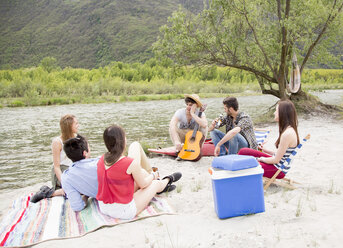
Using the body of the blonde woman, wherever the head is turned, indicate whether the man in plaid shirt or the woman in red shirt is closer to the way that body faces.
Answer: the man in plaid shirt

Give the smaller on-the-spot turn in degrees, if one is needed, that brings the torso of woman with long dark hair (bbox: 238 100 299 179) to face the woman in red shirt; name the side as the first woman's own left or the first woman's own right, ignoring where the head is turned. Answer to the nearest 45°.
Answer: approximately 45° to the first woman's own left

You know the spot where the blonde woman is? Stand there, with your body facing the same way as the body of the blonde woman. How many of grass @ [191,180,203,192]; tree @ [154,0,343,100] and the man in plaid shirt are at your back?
0

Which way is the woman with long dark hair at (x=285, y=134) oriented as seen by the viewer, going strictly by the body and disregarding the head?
to the viewer's left

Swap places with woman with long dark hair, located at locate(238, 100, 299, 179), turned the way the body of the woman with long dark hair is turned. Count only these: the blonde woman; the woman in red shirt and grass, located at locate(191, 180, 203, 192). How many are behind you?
0

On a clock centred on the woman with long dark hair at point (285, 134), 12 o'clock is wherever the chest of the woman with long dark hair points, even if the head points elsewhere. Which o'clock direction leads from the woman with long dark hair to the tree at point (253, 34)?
The tree is roughly at 3 o'clock from the woman with long dark hair.

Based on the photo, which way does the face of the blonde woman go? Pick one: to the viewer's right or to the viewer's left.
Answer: to the viewer's right

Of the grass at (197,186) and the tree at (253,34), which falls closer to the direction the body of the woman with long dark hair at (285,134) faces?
the grass

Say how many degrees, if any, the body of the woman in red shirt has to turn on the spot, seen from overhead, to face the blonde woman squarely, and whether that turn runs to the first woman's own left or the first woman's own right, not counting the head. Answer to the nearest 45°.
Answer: approximately 90° to the first woman's own left

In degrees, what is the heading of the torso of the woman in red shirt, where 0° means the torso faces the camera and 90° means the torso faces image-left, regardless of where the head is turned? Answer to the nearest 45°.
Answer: approximately 225°

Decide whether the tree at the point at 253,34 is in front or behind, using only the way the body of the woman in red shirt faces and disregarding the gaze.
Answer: in front

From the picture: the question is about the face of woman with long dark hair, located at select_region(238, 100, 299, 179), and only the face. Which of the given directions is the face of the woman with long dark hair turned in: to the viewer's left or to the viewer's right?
to the viewer's left

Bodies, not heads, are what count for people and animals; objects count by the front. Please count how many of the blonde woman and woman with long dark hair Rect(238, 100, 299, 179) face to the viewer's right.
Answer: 1

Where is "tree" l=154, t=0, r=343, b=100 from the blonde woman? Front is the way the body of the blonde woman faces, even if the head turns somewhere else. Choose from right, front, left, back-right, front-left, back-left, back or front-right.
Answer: front-left

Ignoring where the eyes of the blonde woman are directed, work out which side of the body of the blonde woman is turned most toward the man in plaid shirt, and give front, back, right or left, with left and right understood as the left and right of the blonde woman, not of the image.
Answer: front

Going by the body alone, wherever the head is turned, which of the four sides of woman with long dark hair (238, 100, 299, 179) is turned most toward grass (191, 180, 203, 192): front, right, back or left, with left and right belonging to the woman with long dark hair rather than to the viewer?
front

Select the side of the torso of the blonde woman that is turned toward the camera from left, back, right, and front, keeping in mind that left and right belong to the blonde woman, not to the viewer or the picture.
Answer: right
